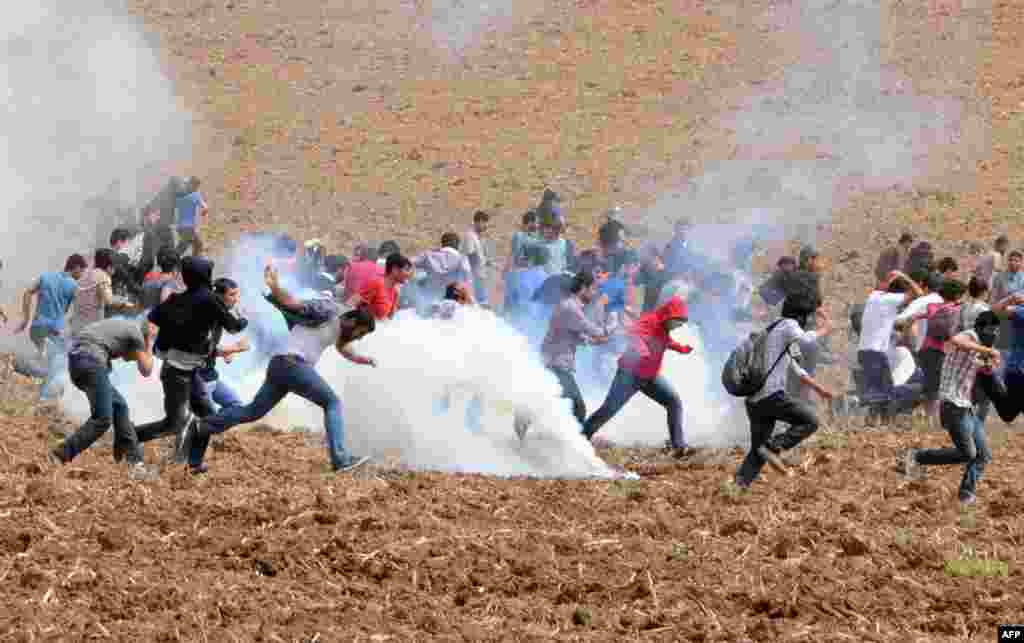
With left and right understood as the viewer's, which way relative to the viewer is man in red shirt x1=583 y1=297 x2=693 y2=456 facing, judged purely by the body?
facing to the right of the viewer

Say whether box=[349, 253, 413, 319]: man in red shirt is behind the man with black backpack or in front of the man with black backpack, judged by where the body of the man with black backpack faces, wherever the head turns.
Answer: behind

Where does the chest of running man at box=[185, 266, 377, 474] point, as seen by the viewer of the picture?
to the viewer's right

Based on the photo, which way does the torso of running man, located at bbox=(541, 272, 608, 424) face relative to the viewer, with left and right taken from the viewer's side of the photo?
facing to the right of the viewer

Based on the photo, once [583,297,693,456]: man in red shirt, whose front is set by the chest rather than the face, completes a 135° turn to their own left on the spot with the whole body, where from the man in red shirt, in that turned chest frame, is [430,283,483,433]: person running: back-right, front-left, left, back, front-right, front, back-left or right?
front-left
